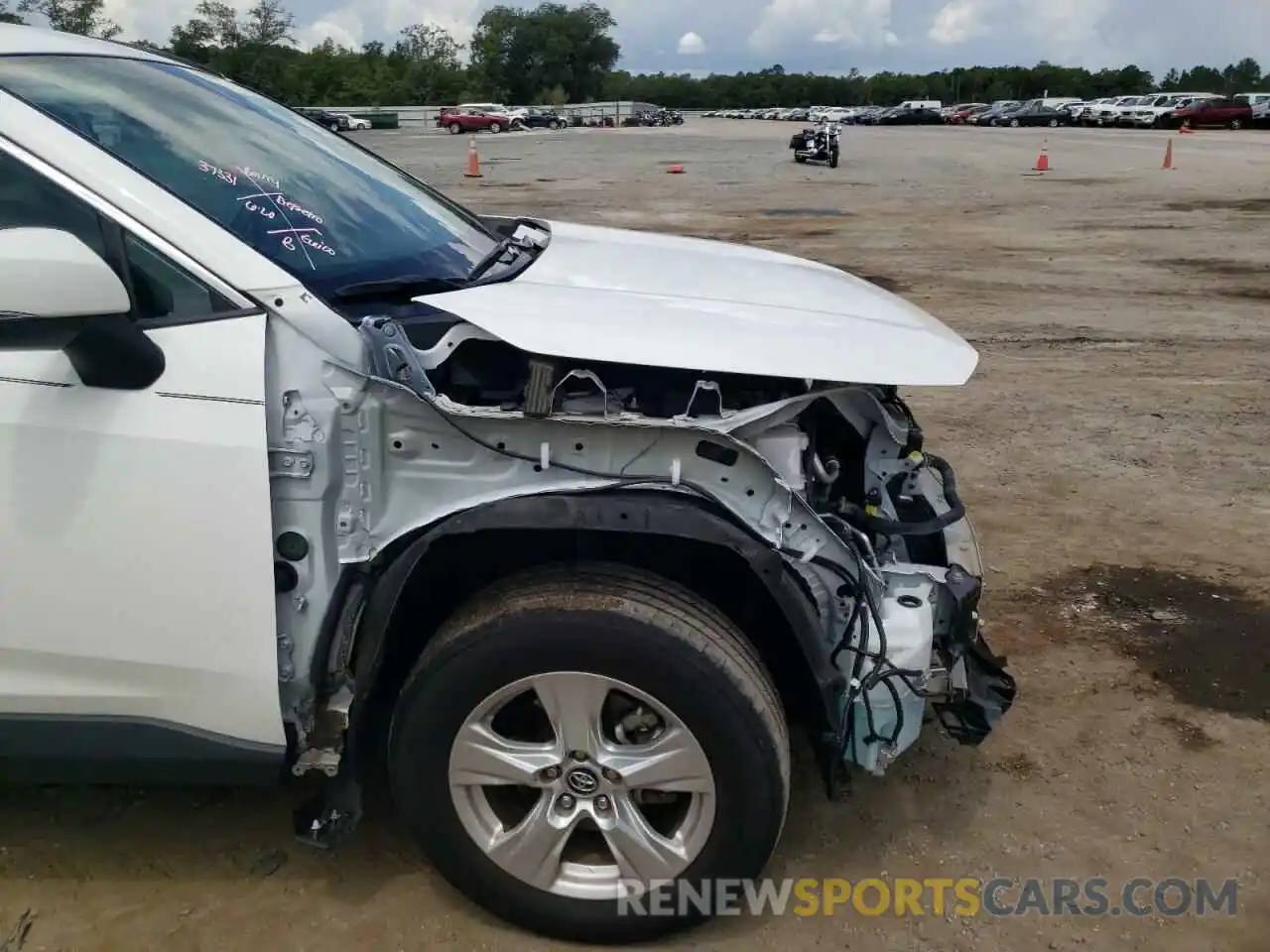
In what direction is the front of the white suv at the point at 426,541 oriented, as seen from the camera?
facing to the right of the viewer

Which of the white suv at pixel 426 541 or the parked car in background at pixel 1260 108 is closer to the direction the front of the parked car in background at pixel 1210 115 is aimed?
the white suv

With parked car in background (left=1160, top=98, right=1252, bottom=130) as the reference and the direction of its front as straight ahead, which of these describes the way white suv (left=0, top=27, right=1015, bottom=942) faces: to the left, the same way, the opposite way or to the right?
the opposite way

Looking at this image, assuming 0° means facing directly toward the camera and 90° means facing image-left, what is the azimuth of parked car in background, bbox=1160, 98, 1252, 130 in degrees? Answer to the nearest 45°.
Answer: approximately 45°

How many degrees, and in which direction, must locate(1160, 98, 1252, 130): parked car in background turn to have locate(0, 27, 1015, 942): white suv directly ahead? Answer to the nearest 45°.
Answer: approximately 45° to its left

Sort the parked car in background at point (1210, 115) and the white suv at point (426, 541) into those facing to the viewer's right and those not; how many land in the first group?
1

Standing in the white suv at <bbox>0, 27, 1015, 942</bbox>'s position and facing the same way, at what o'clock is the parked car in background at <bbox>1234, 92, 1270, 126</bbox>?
The parked car in background is roughly at 10 o'clock from the white suv.
